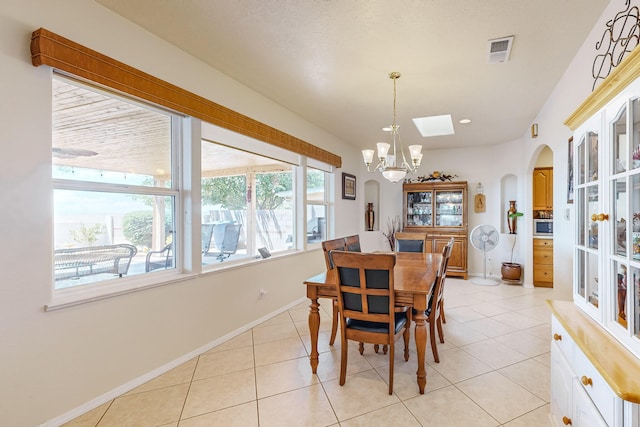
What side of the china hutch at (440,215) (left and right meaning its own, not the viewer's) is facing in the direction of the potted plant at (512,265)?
left

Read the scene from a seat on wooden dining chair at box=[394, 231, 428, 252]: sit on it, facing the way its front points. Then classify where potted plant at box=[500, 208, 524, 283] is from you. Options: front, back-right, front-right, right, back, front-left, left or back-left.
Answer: back-left

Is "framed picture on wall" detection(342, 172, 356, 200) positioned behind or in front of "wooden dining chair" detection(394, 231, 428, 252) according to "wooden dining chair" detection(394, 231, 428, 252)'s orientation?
behind

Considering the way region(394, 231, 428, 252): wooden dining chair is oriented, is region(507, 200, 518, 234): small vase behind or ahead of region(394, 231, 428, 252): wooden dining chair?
behind

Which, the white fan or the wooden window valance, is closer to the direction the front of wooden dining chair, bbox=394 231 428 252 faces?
the wooden window valance

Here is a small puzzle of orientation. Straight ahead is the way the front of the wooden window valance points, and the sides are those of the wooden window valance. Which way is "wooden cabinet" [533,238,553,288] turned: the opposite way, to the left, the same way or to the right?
to the right

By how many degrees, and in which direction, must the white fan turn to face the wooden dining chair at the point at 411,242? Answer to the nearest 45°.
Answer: approximately 45° to its right

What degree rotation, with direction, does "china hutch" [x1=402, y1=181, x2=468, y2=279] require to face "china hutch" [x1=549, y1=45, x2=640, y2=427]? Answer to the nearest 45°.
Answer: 0° — it already faces it

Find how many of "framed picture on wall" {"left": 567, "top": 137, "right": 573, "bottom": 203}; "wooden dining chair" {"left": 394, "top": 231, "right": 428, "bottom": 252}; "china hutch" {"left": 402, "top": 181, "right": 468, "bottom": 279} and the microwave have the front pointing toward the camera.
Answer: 3

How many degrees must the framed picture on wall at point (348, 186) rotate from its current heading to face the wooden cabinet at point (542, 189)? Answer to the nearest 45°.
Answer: approximately 45° to its left

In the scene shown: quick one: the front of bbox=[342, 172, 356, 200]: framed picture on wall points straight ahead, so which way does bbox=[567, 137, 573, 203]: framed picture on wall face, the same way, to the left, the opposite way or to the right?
the opposite way

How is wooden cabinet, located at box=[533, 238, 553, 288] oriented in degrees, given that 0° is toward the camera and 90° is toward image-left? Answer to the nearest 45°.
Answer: approximately 0°
